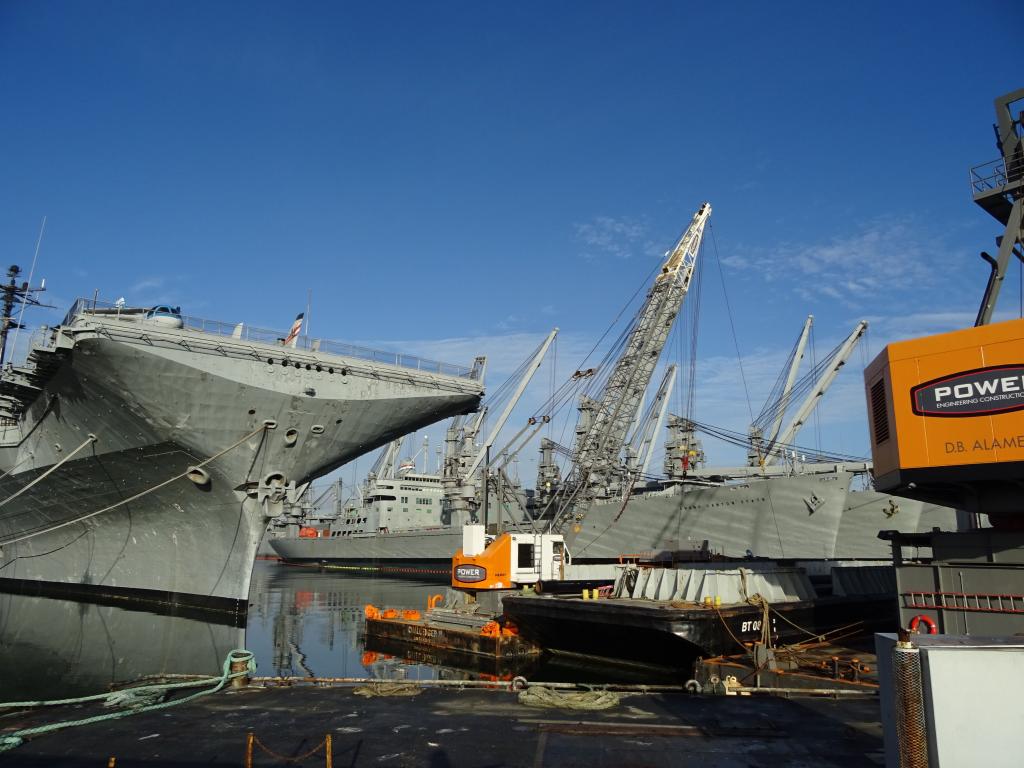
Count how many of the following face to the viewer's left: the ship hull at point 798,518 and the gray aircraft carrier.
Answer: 0

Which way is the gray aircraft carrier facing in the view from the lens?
facing the viewer and to the right of the viewer

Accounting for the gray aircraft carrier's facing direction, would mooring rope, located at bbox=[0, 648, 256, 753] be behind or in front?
in front

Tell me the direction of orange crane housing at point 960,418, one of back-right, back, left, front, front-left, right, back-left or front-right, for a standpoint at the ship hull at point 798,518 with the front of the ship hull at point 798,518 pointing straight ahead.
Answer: front-right

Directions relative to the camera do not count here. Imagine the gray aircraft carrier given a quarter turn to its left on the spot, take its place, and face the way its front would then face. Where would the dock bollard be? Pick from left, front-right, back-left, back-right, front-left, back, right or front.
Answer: back-right

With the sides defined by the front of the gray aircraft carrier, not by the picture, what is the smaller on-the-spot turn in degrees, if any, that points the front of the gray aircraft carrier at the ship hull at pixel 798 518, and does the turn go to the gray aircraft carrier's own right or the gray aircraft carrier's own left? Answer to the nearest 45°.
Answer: approximately 45° to the gray aircraft carrier's own left
